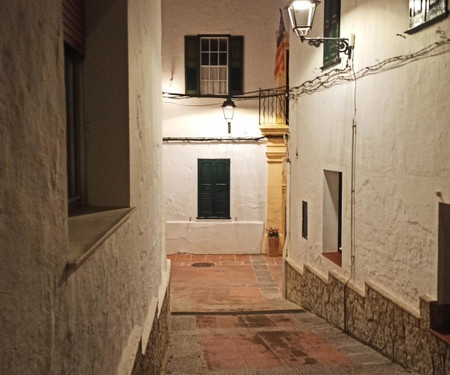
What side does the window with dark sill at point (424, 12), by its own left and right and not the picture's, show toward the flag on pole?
right

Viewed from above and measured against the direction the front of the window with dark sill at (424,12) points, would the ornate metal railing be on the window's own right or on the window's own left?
on the window's own right

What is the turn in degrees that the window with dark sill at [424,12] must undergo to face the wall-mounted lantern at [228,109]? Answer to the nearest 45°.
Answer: approximately 90° to its right

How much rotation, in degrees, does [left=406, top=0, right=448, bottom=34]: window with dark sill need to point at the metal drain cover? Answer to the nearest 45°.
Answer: approximately 90° to its right

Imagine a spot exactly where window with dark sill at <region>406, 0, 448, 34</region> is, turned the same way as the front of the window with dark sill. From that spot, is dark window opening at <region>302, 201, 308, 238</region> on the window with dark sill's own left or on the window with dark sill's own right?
on the window with dark sill's own right

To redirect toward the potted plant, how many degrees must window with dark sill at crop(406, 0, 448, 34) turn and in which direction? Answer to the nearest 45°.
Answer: approximately 90° to its right

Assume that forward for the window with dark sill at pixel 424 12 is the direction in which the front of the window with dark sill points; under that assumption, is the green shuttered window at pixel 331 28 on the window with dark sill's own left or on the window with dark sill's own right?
on the window with dark sill's own right

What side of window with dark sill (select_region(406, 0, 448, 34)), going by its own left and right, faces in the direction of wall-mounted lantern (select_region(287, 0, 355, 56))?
right

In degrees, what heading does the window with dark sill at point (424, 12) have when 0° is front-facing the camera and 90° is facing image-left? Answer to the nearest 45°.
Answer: approximately 45°
